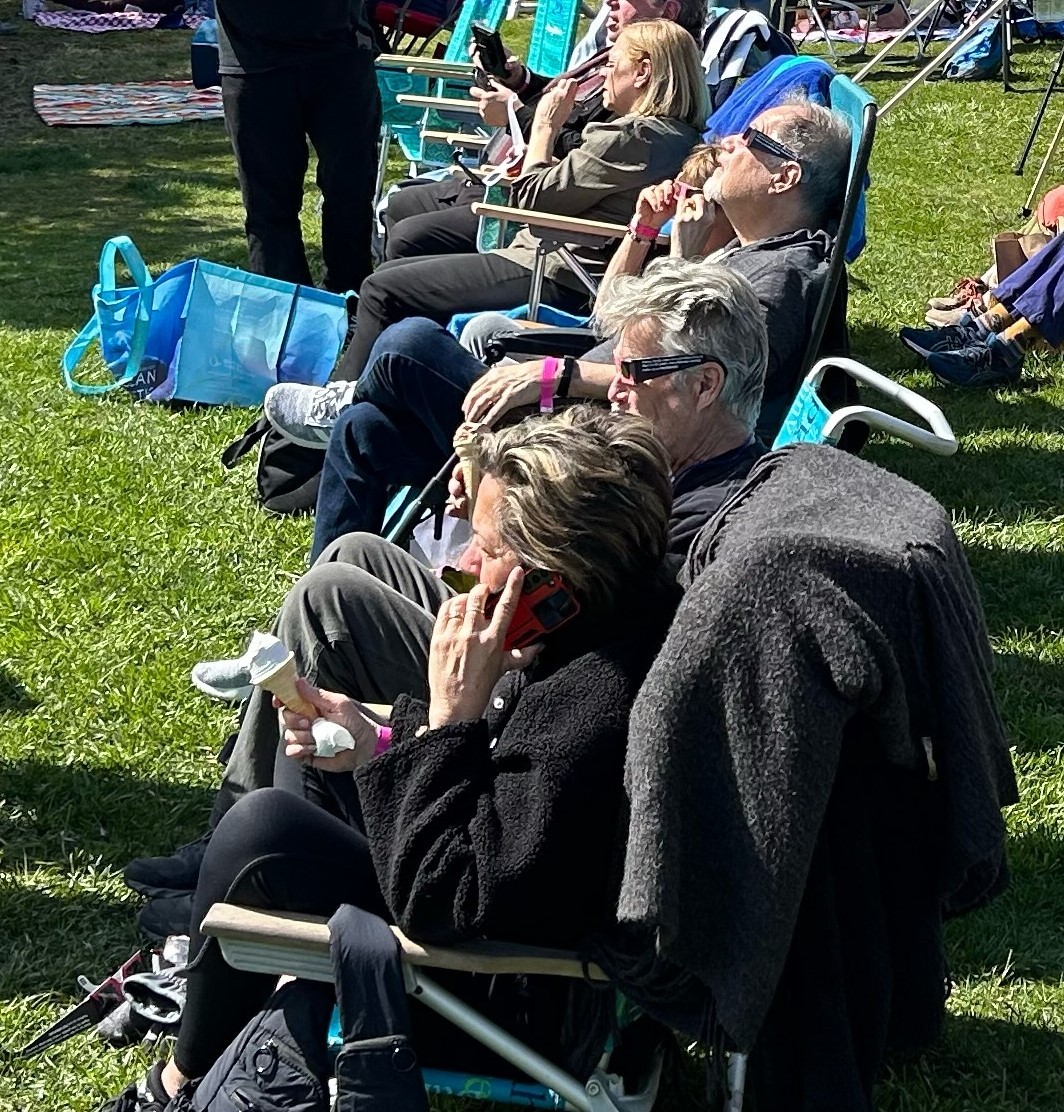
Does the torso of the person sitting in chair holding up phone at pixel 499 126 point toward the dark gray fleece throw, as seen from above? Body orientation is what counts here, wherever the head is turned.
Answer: no

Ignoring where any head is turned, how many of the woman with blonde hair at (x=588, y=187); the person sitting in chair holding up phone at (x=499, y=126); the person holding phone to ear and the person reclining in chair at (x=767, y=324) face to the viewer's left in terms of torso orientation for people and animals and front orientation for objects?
4

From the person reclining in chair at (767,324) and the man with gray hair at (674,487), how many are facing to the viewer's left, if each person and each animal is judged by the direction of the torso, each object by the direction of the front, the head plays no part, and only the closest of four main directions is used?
2

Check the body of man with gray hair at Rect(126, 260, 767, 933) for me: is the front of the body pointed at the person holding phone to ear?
no

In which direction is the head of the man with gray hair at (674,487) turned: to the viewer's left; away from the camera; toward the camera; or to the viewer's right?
to the viewer's left

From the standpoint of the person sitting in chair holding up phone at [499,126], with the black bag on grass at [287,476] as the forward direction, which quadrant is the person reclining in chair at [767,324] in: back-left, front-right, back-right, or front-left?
front-left

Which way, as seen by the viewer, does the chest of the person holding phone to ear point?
to the viewer's left

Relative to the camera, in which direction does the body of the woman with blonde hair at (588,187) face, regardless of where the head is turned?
to the viewer's left

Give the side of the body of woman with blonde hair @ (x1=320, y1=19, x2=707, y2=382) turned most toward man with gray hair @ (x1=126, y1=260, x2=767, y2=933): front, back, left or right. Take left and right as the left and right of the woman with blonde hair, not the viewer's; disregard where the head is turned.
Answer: left

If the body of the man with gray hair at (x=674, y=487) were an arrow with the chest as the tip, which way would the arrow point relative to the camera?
to the viewer's left

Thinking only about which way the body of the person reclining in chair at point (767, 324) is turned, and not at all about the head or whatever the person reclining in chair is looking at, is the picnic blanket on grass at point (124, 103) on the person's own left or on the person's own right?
on the person's own right

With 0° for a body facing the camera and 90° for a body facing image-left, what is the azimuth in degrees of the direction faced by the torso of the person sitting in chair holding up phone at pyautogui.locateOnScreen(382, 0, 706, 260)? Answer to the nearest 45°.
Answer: approximately 90°

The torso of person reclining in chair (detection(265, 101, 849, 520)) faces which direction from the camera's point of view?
to the viewer's left

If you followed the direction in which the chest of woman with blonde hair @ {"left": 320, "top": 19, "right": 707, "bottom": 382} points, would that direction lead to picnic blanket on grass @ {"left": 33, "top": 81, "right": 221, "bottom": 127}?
no

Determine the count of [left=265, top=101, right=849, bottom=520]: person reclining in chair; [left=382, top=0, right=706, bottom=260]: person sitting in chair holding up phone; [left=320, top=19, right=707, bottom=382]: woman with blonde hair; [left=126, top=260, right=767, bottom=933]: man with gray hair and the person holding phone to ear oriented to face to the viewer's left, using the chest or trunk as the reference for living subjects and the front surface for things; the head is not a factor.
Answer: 5

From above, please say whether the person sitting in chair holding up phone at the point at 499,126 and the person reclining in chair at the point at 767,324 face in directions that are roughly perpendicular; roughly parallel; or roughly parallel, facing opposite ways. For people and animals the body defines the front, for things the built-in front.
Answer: roughly parallel

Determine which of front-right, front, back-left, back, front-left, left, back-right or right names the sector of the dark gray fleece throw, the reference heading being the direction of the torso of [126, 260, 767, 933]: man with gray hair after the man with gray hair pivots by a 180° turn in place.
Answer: right

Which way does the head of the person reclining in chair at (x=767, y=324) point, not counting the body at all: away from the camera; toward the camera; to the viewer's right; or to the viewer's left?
to the viewer's left
